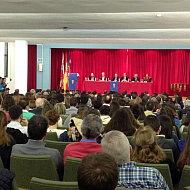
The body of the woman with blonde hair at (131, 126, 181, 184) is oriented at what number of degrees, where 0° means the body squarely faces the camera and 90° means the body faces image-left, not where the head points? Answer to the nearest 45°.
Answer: approximately 180°

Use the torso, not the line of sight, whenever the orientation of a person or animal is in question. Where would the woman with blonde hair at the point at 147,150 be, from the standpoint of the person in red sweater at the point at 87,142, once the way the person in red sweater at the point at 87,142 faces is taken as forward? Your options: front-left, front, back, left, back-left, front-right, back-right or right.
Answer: back-right

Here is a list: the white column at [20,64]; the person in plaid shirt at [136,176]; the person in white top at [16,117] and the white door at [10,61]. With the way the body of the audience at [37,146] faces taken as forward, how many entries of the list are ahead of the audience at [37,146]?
3

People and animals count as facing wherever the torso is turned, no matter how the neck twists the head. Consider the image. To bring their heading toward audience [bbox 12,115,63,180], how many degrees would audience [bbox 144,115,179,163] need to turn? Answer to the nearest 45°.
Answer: approximately 135° to their left

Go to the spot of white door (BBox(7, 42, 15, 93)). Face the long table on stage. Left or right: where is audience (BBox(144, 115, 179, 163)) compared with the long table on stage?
right

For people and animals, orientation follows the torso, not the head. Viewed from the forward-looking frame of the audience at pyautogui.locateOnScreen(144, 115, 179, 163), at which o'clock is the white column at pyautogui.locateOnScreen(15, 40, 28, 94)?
The white column is roughly at 11 o'clock from the audience.

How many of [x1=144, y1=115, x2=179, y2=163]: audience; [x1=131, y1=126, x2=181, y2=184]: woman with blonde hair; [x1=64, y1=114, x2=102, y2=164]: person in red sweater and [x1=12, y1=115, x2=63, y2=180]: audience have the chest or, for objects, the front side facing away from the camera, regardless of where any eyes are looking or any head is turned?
4

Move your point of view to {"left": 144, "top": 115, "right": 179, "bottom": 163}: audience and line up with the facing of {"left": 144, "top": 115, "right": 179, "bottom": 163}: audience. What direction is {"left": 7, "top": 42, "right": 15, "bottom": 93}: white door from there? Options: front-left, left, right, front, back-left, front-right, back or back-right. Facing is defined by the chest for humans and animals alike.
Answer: front-left

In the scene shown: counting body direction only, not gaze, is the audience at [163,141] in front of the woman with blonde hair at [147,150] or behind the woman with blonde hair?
in front

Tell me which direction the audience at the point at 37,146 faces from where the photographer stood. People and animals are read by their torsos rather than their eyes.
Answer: facing away from the viewer

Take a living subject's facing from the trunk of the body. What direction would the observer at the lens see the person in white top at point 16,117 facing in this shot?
facing away from the viewer and to the right of the viewer

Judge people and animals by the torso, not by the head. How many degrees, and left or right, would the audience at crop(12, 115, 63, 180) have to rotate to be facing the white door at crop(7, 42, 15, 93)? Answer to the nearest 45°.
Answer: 0° — they already face it

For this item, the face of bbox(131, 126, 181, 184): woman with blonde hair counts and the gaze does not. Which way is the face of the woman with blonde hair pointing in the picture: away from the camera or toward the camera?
away from the camera

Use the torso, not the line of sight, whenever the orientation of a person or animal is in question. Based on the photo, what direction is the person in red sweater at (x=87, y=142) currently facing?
away from the camera

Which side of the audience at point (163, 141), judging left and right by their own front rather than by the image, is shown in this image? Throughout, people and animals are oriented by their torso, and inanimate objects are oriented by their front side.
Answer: back

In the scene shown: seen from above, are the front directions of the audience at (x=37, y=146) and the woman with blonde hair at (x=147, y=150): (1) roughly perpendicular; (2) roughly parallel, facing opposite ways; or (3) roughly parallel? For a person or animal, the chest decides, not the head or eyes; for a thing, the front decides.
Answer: roughly parallel
